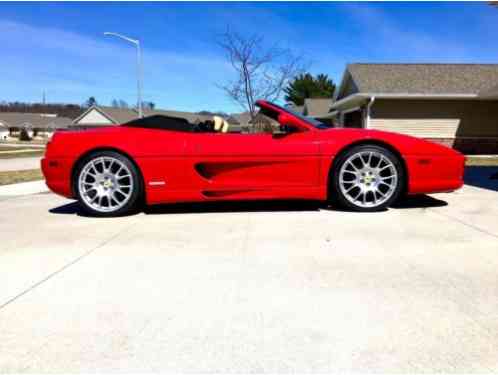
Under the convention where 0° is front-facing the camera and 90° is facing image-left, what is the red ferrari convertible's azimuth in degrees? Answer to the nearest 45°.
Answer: approximately 270°

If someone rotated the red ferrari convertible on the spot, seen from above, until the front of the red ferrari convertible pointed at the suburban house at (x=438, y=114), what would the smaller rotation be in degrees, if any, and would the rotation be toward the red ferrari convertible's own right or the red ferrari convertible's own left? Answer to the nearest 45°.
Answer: approximately 45° to the red ferrari convertible's own left

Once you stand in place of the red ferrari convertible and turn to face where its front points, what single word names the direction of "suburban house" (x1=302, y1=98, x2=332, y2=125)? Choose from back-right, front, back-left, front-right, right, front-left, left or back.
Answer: left

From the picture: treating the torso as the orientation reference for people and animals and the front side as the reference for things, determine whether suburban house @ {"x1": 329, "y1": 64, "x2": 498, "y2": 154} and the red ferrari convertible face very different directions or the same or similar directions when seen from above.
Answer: very different directions

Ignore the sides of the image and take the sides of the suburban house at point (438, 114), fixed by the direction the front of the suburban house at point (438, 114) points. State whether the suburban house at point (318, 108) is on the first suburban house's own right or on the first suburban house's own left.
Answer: on the first suburban house's own right
